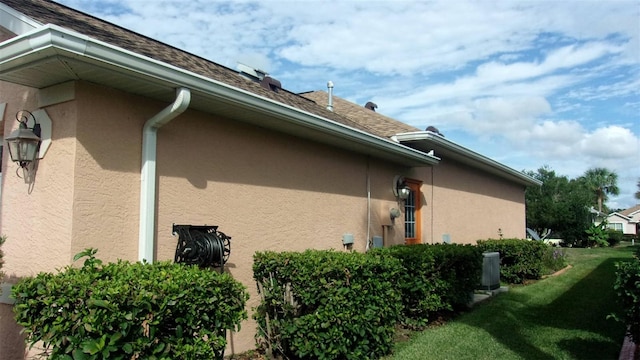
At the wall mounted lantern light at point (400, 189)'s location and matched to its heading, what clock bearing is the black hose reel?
The black hose reel is roughly at 2 o'clock from the wall mounted lantern light.

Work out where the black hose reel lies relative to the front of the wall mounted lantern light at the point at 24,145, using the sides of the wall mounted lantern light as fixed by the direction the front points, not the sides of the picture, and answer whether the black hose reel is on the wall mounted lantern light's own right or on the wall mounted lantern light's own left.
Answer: on the wall mounted lantern light's own left

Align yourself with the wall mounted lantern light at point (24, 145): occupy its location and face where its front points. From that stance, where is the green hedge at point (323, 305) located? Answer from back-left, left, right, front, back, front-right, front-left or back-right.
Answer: back-left

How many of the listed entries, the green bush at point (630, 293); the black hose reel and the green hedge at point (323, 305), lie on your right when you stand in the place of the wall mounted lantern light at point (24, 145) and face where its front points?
0

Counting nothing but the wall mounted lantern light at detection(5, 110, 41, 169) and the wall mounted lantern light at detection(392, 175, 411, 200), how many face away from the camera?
0

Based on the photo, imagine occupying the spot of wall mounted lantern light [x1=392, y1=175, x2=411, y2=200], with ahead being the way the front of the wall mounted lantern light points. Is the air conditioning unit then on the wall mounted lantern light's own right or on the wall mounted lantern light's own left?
on the wall mounted lantern light's own left

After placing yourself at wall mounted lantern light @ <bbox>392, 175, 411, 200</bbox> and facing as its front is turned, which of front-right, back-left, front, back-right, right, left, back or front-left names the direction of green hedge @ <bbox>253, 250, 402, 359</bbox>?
front-right

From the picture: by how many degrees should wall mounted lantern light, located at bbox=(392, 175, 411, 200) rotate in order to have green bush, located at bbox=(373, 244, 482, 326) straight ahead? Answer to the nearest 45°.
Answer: approximately 45° to its right

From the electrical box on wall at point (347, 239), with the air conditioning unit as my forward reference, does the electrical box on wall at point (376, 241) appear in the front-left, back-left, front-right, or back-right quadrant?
front-left

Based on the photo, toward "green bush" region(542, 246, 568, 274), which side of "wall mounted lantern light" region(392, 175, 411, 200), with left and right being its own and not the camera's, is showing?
left

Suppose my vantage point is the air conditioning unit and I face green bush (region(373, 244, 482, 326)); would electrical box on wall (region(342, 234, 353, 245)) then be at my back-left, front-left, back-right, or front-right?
front-right

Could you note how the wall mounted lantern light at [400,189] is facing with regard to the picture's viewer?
facing the viewer and to the right of the viewer
